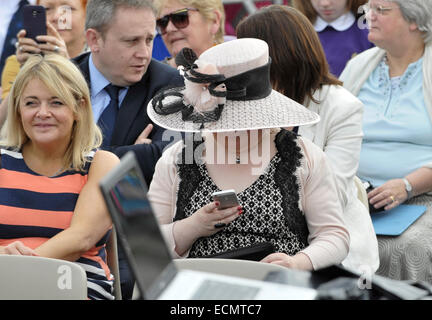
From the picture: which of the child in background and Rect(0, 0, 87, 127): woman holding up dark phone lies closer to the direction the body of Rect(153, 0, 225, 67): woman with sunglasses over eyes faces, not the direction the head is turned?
the woman holding up dark phone

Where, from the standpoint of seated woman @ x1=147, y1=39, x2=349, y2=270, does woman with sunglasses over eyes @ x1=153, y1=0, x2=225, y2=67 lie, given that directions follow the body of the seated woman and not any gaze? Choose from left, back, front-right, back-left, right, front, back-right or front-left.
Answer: back

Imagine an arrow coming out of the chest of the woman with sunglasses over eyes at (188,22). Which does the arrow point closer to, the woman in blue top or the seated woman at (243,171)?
the seated woman

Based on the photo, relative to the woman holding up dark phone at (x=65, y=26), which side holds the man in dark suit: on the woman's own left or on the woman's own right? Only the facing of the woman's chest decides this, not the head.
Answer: on the woman's own left

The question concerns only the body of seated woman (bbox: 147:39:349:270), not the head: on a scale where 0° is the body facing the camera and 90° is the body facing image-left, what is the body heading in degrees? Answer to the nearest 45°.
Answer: approximately 0°
